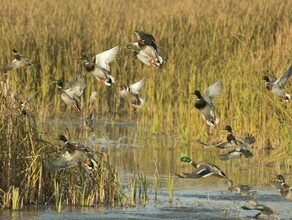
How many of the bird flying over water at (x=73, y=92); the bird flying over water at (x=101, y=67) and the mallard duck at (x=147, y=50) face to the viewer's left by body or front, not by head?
3

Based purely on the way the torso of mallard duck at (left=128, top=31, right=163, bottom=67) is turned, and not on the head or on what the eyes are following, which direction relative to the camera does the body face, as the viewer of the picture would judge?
to the viewer's left

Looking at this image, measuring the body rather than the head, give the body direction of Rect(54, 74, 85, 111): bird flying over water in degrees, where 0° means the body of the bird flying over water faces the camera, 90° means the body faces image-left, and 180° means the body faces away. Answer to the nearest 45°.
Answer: approximately 90°

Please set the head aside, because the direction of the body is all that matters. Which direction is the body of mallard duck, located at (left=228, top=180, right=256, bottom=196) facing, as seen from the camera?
to the viewer's left

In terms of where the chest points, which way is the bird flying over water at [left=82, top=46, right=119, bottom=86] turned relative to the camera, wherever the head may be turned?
to the viewer's left

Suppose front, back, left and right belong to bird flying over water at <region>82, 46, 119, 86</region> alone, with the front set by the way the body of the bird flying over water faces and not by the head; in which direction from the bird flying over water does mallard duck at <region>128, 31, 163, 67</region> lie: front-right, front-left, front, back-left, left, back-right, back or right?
back
